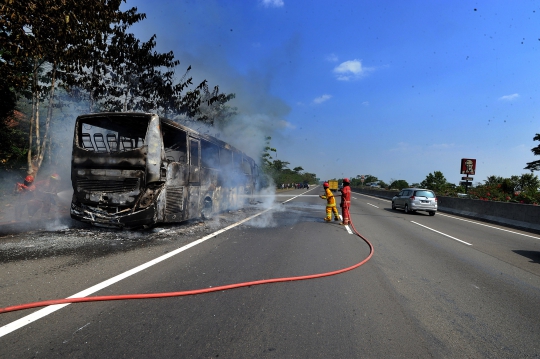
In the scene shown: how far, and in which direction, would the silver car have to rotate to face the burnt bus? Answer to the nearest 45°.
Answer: approximately 90° to its left

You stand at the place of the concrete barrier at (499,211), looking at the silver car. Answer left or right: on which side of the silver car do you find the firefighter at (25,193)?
left

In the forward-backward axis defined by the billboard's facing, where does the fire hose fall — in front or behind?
in front

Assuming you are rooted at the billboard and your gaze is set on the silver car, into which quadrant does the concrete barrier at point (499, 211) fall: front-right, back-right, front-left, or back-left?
front-left

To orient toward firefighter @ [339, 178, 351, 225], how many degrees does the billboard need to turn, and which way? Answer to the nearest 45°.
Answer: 0° — it already faces them

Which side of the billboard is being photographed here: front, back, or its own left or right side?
front

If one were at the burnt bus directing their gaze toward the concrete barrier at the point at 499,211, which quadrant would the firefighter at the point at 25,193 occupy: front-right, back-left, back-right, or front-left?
back-left

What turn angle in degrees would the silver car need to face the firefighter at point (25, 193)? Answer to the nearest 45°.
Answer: approximately 90° to its left

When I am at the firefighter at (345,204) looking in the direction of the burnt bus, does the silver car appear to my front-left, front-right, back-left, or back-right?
back-right

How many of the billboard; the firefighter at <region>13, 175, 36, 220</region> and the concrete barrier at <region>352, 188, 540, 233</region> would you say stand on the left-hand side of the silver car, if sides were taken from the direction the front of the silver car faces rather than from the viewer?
1

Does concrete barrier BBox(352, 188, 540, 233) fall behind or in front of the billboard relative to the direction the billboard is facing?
in front

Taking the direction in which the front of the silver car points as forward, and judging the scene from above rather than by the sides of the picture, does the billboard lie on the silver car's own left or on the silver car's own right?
on the silver car's own right
